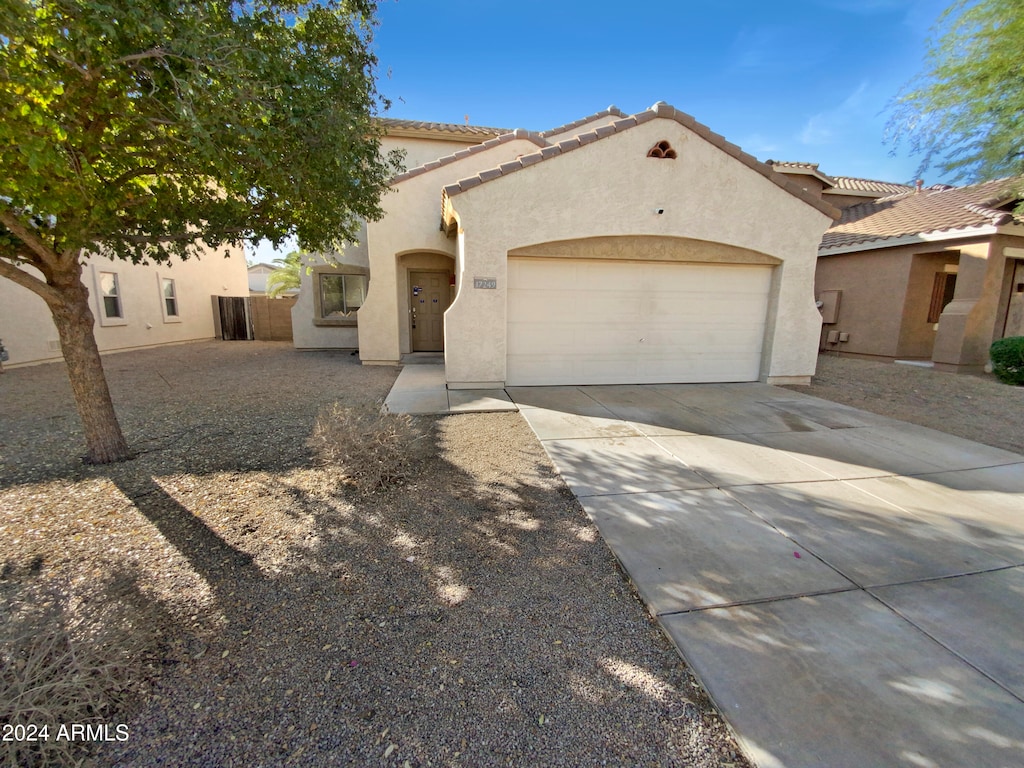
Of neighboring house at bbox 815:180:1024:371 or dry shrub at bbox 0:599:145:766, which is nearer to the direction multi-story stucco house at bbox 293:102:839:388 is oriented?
the dry shrub

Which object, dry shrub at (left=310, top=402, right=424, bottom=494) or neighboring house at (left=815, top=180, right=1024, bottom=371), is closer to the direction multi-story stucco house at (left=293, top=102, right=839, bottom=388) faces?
the dry shrub

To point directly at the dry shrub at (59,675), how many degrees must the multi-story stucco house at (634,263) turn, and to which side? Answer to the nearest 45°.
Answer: approximately 45° to its right

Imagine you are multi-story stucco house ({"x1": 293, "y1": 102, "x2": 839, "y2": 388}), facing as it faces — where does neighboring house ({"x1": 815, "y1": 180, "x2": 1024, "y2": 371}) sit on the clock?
The neighboring house is roughly at 8 o'clock from the multi-story stucco house.

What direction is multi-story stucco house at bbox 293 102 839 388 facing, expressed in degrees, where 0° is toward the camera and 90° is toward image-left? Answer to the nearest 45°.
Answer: approximately 0°

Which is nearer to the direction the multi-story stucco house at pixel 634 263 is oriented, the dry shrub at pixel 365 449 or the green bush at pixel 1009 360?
the dry shrub

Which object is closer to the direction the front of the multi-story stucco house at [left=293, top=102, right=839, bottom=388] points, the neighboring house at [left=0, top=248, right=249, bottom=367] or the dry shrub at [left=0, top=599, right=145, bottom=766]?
the dry shrub

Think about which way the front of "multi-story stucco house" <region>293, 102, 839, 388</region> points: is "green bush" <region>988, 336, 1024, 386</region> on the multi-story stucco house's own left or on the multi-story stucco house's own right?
on the multi-story stucco house's own left

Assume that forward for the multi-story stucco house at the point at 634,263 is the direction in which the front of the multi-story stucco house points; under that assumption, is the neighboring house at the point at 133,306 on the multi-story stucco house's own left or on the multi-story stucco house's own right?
on the multi-story stucco house's own right

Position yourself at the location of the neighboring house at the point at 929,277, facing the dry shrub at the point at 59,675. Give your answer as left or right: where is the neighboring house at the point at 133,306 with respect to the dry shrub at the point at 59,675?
right

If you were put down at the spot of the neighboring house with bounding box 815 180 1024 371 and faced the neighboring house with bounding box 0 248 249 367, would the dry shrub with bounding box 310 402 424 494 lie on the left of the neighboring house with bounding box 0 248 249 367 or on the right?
left

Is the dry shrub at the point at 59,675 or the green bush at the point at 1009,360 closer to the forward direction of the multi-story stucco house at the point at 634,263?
the dry shrub
